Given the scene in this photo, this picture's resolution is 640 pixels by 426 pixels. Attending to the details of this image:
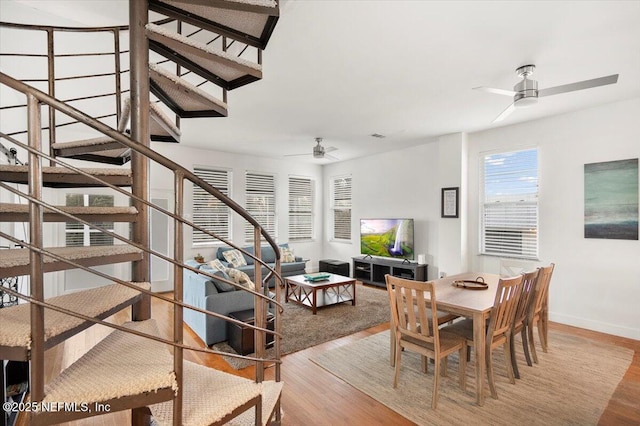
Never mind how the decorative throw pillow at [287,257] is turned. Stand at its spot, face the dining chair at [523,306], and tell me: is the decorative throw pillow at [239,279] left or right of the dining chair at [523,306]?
right

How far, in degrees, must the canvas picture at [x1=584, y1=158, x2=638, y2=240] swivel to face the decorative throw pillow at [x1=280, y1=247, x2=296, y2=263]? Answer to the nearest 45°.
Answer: approximately 45° to its right

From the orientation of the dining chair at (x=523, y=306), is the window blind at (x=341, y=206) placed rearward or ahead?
ahead

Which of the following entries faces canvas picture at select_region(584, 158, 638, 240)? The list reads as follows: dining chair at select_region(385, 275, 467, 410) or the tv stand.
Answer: the dining chair

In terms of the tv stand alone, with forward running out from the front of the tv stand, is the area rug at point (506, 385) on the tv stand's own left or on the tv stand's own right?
on the tv stand's own left

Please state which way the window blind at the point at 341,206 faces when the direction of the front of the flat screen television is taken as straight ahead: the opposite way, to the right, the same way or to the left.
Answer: the same way

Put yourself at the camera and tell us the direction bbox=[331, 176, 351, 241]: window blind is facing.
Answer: facing the viewer and to the left of the viewer

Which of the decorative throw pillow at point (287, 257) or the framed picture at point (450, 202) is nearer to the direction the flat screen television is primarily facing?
the decorative throw pillow

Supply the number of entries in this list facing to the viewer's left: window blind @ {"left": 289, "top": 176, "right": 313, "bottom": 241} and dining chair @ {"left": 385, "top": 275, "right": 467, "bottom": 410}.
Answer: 0

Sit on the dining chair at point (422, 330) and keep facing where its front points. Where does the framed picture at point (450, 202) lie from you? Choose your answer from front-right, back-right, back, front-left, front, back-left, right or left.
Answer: front-left

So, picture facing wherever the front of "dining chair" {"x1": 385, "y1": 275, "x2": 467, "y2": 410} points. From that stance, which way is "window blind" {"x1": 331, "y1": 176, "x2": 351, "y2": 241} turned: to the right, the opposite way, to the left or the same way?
the opposite way

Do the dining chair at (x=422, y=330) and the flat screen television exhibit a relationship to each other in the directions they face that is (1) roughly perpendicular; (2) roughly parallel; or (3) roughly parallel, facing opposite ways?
roughly parallel, facing opposite ways

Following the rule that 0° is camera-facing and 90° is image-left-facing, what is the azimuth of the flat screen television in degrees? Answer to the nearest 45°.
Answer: approximately 45°

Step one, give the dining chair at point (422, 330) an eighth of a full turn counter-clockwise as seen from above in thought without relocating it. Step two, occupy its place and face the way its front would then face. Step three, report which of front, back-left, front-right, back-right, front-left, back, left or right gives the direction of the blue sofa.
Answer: left

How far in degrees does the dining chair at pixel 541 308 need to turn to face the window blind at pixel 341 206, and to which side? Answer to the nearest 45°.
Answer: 0° — it already faces it

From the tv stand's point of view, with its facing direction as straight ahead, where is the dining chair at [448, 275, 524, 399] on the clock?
The dining chair is roughly at 10 o'clock from the tv stand.

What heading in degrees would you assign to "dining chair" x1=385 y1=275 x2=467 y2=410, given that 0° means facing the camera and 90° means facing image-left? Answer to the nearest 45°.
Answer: approximately 225°

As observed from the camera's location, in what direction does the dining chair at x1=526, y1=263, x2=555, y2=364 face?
facing away from the viewer and to the left of the viewer

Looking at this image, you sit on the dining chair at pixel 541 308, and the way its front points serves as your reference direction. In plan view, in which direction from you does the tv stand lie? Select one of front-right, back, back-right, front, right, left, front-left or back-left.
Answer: front

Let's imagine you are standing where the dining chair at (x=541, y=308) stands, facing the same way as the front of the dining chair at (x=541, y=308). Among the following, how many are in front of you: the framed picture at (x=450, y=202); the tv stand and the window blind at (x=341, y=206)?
3

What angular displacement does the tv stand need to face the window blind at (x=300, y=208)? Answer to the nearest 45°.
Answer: approximately 90° to its right
